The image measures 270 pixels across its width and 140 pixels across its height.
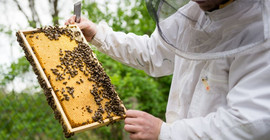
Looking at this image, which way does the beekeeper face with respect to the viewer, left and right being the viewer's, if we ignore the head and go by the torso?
facing the viewer and to the left of the viewer
